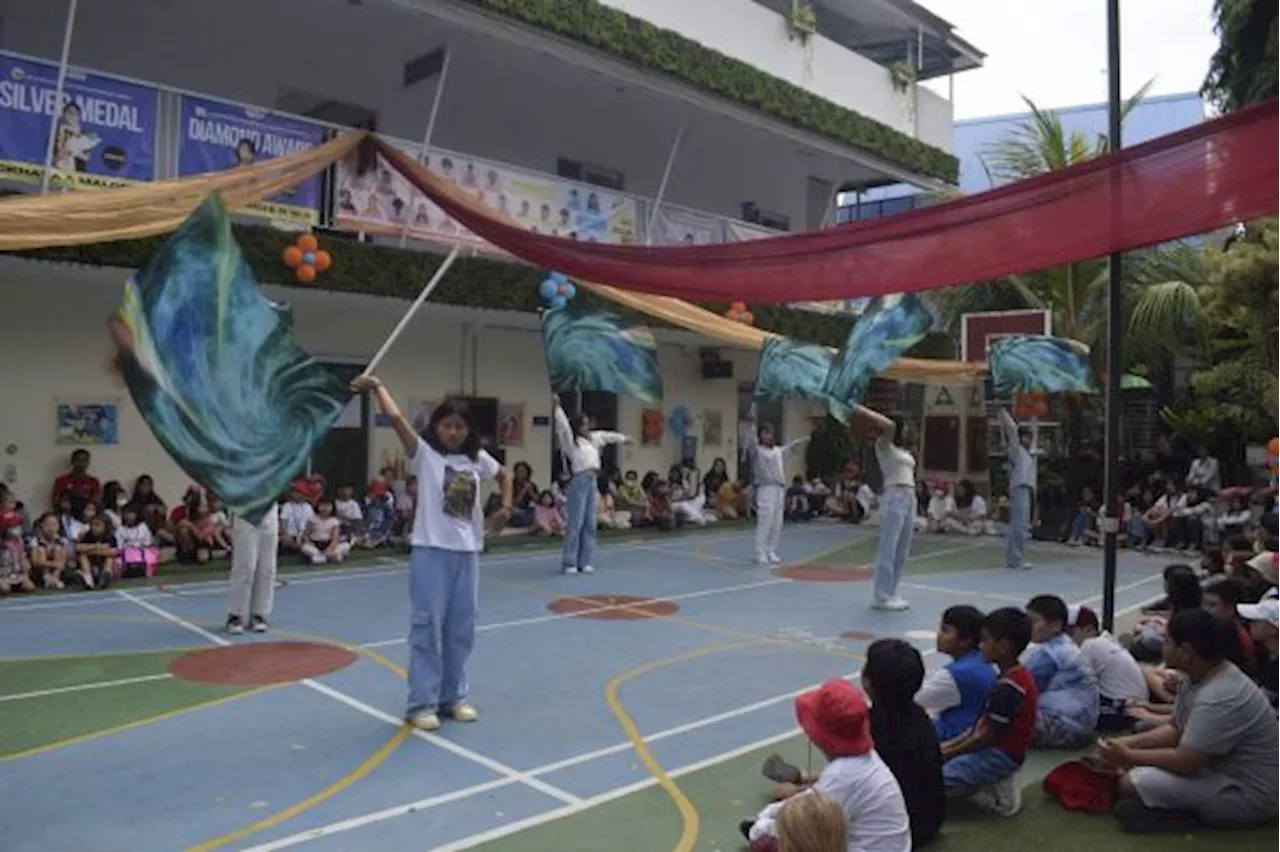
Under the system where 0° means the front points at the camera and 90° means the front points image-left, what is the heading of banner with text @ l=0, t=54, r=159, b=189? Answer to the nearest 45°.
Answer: approximately 315°

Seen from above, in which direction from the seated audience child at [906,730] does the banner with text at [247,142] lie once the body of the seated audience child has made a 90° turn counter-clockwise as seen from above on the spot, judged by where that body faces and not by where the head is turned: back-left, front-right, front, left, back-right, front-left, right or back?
right

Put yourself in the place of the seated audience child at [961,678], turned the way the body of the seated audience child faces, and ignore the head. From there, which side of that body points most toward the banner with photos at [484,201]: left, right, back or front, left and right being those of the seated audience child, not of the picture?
front

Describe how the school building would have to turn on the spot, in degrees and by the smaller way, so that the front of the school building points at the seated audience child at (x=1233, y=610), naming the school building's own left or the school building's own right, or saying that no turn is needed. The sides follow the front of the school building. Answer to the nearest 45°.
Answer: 0° — it already faces them

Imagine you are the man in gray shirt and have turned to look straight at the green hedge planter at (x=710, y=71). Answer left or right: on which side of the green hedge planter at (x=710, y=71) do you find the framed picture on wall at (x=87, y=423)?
left

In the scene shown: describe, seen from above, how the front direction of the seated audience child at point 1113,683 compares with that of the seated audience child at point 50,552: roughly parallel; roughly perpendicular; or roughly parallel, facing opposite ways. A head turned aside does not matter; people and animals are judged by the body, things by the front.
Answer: roughly parallel, facing opposite ways

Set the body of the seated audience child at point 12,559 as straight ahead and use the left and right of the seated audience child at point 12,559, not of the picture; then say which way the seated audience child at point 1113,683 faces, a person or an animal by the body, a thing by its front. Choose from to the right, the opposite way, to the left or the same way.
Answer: the opposite way

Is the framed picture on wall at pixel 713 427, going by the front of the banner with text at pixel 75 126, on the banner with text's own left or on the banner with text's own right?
on the banner with text's own left

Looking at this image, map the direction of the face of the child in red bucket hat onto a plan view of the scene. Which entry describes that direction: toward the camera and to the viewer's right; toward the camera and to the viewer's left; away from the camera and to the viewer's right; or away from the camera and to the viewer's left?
away from the camera and to the viewer's left

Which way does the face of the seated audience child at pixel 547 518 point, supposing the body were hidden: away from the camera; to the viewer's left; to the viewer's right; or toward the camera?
toward the camera

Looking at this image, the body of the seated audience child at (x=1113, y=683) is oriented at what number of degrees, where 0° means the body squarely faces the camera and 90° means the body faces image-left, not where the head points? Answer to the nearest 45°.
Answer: approximately 90°

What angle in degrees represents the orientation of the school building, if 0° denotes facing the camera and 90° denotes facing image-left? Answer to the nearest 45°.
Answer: approximately 315°

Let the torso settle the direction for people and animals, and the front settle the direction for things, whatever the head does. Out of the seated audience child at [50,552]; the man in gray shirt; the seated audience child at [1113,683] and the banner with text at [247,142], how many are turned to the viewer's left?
2

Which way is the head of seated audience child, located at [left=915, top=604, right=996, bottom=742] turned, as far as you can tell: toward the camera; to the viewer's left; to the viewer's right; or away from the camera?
to the viewer's left

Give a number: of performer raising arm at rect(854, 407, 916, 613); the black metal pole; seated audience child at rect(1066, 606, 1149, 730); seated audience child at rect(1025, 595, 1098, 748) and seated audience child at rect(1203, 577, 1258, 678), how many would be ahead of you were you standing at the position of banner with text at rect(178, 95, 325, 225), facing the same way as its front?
5

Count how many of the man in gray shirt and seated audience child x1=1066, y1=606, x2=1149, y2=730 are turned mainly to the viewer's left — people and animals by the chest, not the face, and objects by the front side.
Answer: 2

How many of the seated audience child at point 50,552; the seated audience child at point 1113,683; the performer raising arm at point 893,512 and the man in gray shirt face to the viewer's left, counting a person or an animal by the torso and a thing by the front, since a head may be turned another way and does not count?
2

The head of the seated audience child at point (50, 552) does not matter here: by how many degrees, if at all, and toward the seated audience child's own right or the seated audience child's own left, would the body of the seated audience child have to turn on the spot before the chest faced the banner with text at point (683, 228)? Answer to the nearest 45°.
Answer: approximately 45° to the seated audience child's own left

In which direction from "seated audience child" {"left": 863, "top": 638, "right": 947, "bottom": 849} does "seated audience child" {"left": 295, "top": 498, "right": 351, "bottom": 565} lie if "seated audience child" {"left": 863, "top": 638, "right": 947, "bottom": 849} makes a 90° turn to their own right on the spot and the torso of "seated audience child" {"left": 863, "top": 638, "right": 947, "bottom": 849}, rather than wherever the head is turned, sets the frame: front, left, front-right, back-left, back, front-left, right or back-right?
left

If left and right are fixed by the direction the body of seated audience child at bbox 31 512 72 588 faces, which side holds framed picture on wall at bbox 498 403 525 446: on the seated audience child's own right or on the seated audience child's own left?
on the seated audience child's own left
